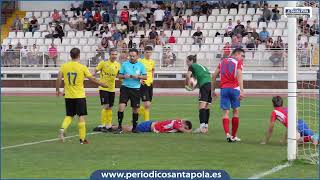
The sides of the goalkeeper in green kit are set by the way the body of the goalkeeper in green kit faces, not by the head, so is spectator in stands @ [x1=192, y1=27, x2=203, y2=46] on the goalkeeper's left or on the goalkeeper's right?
on the goalkeeper's right

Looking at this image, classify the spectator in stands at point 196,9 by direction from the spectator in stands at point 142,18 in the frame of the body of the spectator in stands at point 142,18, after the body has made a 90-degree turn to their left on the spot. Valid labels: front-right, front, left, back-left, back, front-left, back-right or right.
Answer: front

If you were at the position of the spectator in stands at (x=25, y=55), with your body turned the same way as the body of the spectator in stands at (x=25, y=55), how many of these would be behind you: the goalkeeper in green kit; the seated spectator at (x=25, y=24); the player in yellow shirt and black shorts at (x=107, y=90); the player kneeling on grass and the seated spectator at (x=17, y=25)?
2

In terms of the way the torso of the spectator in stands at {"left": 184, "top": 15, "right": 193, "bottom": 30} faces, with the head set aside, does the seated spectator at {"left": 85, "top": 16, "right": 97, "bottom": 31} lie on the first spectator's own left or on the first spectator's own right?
on the first spectator's own right

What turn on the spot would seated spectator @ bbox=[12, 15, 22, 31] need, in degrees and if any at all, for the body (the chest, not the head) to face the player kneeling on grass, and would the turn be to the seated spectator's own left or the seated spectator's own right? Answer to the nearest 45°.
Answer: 0° — they already face them

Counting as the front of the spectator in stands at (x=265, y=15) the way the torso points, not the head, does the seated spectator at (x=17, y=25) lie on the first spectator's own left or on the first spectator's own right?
on the first spectator's own right

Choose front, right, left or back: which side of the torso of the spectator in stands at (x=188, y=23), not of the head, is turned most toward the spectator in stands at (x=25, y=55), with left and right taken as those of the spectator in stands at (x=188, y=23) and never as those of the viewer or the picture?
right

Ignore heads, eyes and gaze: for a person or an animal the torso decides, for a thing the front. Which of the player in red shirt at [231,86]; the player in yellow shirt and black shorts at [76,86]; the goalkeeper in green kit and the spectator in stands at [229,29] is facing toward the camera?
the spectator in stands
